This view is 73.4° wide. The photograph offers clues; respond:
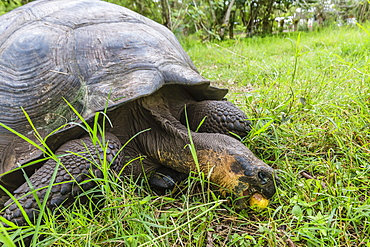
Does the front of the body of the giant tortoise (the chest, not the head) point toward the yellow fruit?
yes

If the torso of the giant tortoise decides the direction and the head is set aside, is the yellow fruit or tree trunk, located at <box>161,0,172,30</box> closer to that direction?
the yellow fruit

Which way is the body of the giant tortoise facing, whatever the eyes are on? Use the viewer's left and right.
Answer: facing the viewer and to the right of the viewer

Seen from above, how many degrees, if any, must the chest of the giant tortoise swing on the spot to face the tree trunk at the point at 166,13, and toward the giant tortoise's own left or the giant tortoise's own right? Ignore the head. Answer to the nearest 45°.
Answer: approximately 135° to the giant tortoise's own left
